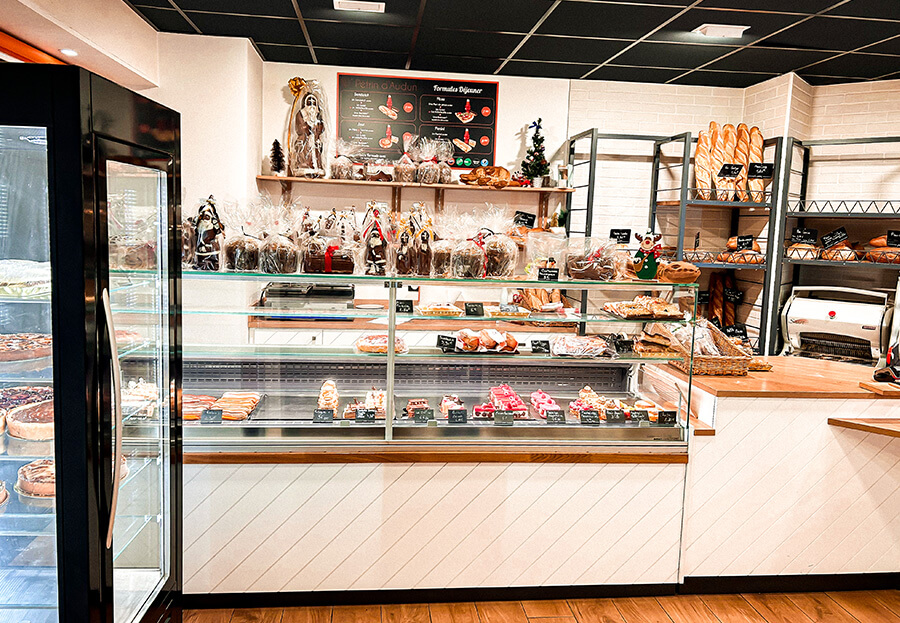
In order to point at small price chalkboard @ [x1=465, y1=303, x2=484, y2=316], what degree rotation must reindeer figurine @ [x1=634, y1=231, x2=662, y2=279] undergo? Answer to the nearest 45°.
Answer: approximately 45° to its right

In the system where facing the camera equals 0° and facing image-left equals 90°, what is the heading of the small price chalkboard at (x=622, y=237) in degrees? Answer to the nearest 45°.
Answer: approximately 0°

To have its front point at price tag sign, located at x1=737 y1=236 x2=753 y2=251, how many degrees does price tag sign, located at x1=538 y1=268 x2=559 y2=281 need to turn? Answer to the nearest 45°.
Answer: approximately 135° to its left

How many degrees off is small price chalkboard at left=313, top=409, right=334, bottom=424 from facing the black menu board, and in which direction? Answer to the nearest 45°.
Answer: approximately 180°

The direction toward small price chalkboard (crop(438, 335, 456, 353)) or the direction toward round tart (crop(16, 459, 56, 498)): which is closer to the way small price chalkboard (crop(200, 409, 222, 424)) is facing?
the round tart

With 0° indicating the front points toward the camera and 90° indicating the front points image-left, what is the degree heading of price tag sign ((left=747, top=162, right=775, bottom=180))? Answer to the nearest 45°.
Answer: approximately 0°

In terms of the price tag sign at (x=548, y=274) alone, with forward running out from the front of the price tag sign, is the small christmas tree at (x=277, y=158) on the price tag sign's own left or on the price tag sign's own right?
on the price tag sign's own right

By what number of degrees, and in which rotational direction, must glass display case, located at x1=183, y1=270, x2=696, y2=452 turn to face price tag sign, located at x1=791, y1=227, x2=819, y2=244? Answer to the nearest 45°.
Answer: approximately 135° to its left
